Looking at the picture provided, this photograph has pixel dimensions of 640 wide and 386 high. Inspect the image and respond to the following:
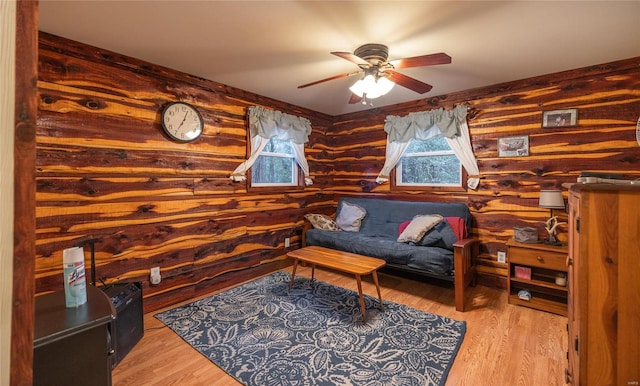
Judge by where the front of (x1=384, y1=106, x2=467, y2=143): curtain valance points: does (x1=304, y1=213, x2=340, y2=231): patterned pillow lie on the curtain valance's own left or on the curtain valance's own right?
on the curtain valance's own right

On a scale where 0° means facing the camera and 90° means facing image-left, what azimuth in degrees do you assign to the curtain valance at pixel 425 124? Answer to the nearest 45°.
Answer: approximately 0°

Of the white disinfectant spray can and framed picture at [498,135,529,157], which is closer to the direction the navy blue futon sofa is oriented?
the white disinfectant spray can

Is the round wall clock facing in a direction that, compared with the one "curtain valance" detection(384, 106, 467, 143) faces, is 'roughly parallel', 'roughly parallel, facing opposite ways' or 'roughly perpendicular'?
roughly perpendicular

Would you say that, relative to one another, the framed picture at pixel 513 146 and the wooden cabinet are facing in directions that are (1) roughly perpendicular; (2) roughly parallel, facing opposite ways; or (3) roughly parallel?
roughly perpendicular

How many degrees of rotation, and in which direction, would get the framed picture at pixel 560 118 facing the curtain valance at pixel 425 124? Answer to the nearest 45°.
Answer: approximately 90° to its right

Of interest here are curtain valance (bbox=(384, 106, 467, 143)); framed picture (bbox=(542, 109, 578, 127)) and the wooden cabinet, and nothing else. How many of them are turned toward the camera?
2

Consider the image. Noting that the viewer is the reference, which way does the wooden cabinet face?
facing to the left of the viewer

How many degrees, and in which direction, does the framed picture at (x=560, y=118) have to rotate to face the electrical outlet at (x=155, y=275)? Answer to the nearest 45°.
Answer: approximately 45° to its right

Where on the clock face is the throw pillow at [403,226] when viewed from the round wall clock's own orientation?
The throw pillow is roughly at 11 o'clock from the round wall clock.
